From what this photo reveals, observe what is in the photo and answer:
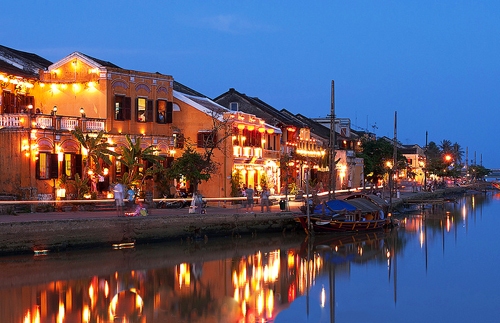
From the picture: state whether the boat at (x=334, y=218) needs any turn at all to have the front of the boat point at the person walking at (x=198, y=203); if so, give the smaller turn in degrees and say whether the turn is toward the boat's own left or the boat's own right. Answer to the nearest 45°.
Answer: approximately 45° to the boat's own left

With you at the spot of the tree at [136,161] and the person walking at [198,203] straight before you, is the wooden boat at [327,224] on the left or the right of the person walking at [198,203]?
left

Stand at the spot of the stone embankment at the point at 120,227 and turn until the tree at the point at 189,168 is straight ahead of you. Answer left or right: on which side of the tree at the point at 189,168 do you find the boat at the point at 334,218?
right

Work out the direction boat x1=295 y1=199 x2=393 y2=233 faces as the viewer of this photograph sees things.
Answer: facing to the left of the viewer

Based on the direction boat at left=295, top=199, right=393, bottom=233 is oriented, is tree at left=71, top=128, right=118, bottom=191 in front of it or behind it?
in front

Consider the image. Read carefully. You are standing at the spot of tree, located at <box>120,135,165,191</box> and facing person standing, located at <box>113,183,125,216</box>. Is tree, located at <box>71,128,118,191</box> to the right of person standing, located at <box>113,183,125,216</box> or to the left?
right

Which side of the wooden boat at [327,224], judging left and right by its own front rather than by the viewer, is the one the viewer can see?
left

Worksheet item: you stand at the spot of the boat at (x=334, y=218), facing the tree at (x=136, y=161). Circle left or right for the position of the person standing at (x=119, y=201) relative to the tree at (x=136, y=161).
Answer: left

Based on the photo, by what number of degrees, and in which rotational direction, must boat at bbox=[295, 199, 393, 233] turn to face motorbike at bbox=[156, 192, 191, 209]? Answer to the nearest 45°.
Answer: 0° — it already faces it
